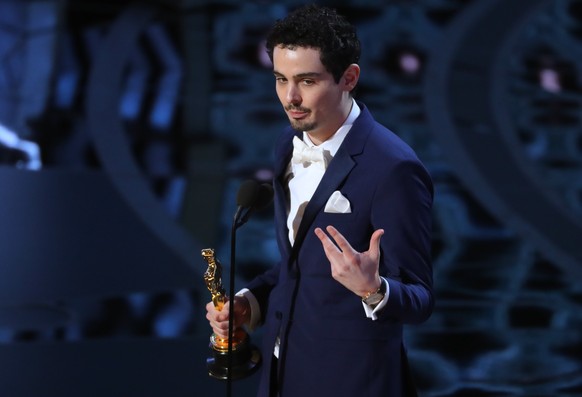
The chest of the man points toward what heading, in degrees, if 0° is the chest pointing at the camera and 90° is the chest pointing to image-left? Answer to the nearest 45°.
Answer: approximately 45°
